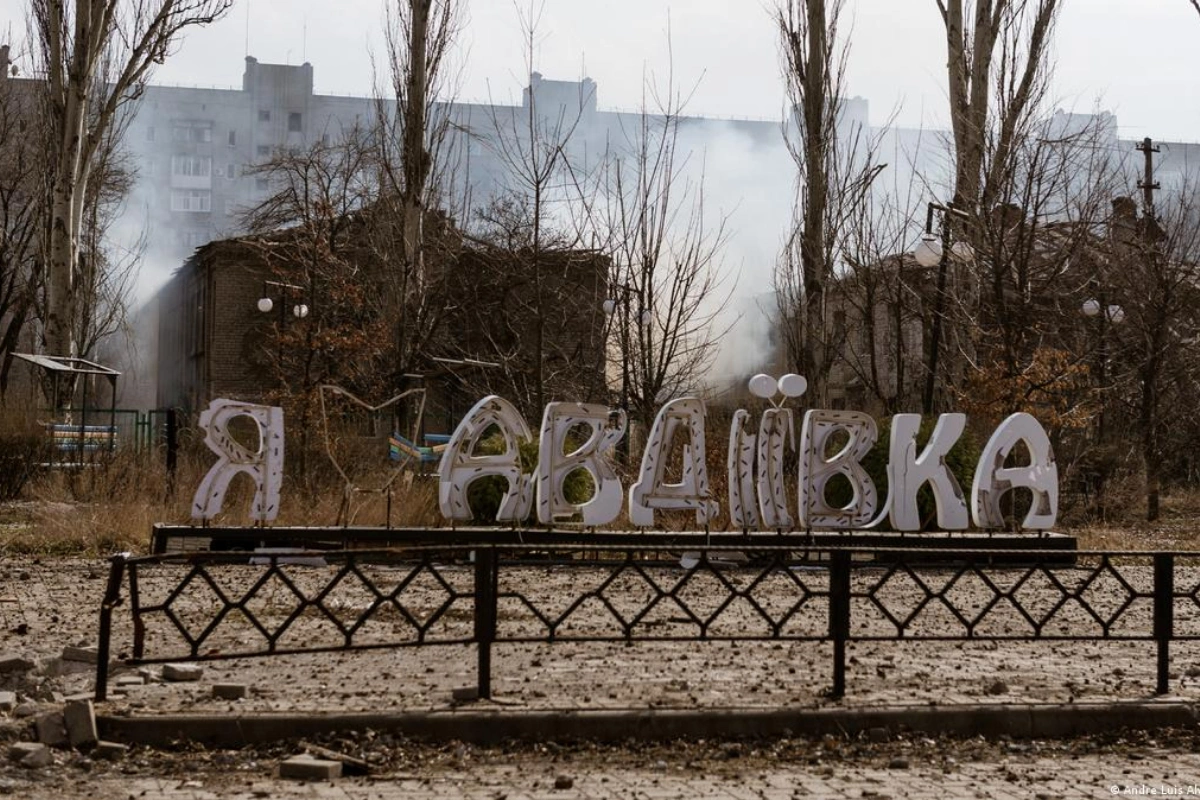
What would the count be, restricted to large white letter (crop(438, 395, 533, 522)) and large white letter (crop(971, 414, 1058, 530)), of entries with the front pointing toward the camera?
2

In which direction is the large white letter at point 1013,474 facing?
toward the camera

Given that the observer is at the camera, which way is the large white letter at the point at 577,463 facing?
facing the viewer

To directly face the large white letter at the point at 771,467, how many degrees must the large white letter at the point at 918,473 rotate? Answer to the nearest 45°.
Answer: approximately 90° to its right

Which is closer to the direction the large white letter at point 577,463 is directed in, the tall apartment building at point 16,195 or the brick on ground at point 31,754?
the brick on ground

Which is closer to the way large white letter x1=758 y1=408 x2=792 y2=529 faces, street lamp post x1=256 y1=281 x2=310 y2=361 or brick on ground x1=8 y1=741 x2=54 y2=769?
the brick on ground

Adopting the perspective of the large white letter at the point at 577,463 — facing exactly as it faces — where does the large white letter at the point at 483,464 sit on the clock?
the large white letter at the point at 483,464 is roughly at 3 o'clock from the large white letter at the point at 577,463.

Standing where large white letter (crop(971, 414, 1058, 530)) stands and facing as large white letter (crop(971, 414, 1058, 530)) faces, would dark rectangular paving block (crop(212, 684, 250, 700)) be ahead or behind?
ahead

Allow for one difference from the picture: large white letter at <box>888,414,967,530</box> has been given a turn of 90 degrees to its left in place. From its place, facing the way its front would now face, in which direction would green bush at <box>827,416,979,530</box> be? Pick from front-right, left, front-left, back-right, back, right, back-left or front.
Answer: left

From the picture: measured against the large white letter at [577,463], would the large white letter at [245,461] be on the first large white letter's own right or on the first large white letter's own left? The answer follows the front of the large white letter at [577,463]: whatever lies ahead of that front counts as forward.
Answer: on the first large white letter's own right

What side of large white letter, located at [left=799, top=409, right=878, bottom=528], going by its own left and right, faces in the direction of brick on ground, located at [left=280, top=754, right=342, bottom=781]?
front

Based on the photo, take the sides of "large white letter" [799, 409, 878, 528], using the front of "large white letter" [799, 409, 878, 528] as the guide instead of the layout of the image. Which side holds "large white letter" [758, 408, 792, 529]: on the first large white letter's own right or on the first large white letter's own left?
on the first large white letter's own right

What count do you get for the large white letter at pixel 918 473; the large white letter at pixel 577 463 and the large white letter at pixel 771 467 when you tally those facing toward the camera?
3

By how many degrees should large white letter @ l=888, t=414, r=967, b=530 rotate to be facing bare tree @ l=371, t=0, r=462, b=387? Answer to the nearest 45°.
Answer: approximately 135° to its right

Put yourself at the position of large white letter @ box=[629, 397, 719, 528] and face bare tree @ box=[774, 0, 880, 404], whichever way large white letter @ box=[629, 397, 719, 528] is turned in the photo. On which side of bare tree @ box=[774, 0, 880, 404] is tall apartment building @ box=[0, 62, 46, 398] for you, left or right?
left

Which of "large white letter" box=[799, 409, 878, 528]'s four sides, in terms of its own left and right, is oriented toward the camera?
front

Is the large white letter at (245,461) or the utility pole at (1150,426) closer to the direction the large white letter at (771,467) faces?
the large white letter

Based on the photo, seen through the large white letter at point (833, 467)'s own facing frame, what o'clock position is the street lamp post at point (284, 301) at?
The street lamp post is roughly at 5 o'clock from the large white letter.
